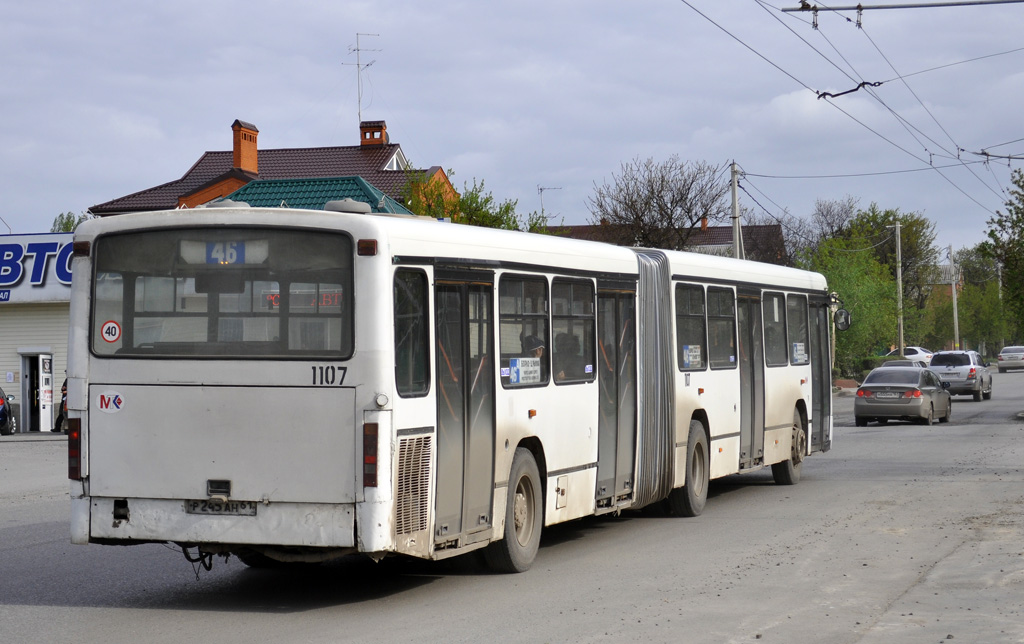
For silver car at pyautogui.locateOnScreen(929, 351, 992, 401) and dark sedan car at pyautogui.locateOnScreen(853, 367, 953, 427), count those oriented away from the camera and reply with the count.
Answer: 2

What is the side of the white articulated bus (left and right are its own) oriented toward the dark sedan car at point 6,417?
left

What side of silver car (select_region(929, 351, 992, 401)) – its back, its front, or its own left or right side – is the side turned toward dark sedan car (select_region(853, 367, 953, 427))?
back

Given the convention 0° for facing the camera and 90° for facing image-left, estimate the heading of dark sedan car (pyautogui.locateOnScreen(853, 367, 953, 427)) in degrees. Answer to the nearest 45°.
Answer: approximately 180°

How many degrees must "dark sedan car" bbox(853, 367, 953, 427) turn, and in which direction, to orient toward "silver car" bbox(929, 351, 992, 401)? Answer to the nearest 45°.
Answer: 0° — it already faces it

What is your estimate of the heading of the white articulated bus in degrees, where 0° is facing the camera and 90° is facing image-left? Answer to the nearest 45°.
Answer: approximately 225°

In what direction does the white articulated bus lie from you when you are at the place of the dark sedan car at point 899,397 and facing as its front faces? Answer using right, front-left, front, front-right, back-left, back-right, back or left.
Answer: back

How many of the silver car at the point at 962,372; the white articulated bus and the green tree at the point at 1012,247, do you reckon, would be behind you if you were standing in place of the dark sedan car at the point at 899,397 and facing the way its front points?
1

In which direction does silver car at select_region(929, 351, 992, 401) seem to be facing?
away from the camera

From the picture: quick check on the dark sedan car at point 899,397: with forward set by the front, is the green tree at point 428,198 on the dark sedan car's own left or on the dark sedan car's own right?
on the dark sedan car's own left
